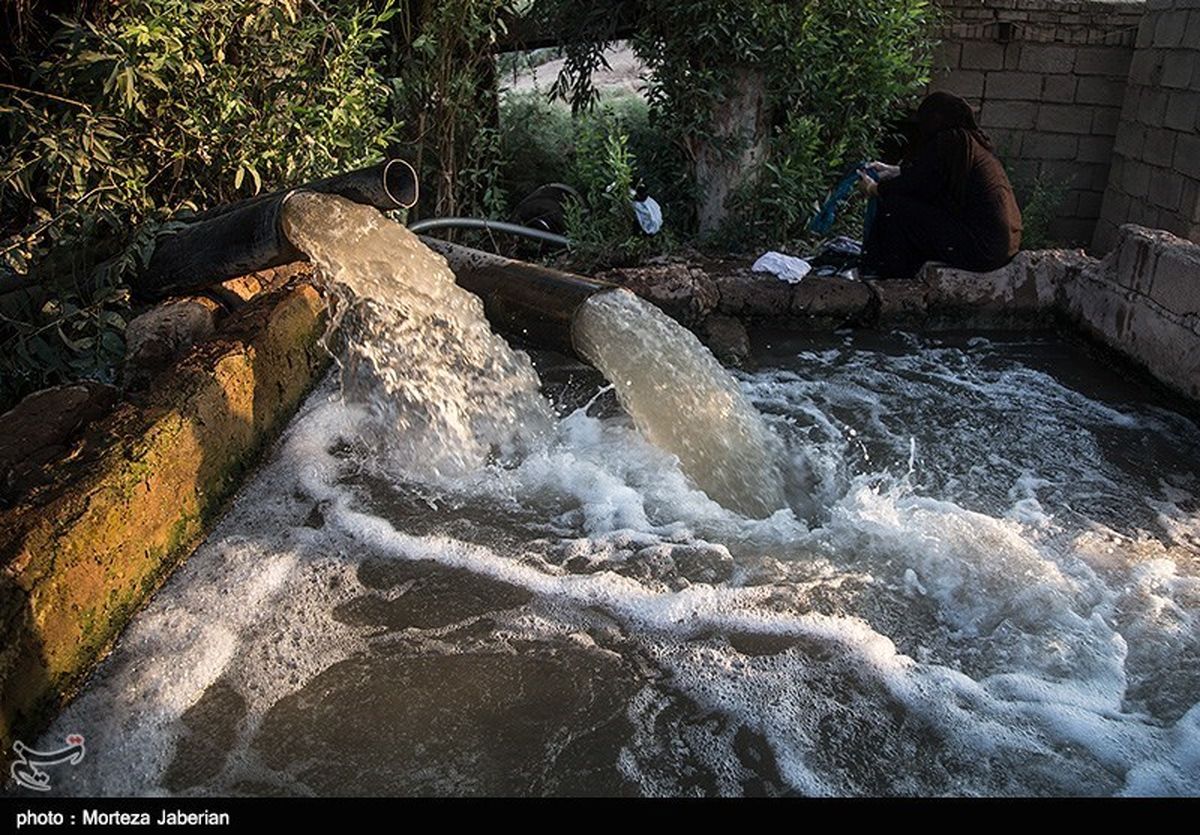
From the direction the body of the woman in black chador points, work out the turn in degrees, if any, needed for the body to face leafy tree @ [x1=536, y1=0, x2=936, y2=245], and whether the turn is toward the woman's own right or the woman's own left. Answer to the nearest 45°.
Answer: approximately 45° to the woman's own right

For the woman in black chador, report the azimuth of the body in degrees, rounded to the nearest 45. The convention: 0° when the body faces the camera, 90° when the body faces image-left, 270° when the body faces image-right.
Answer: approximately 90°

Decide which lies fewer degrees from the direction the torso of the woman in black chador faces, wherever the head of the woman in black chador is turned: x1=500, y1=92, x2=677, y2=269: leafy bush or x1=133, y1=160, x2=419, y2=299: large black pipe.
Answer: the leafy bush

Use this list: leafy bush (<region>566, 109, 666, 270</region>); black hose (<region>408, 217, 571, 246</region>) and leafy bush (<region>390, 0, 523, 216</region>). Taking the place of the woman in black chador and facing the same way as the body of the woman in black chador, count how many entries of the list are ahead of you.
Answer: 3

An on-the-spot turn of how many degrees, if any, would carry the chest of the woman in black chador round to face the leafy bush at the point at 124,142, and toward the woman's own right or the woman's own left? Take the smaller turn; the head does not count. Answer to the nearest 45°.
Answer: approximately 45° to the woman's own left

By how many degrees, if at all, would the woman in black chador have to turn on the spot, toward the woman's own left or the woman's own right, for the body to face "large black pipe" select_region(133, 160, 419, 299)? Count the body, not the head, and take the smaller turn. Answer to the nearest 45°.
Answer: approximately 45° to the woman's own left

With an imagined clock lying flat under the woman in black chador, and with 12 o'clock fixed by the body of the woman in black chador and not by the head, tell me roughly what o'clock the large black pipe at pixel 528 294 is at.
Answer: The large black pipe is roughly at 10 o'clock from the woman in black chador.

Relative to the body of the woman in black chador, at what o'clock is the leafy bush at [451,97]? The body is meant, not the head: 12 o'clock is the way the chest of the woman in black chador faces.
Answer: The leafy bush is roughly at 12 o'clock from the woman in black chador.

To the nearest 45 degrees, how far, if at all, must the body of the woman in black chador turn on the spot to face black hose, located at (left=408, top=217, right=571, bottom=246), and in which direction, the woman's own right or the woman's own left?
0° — they already face it
